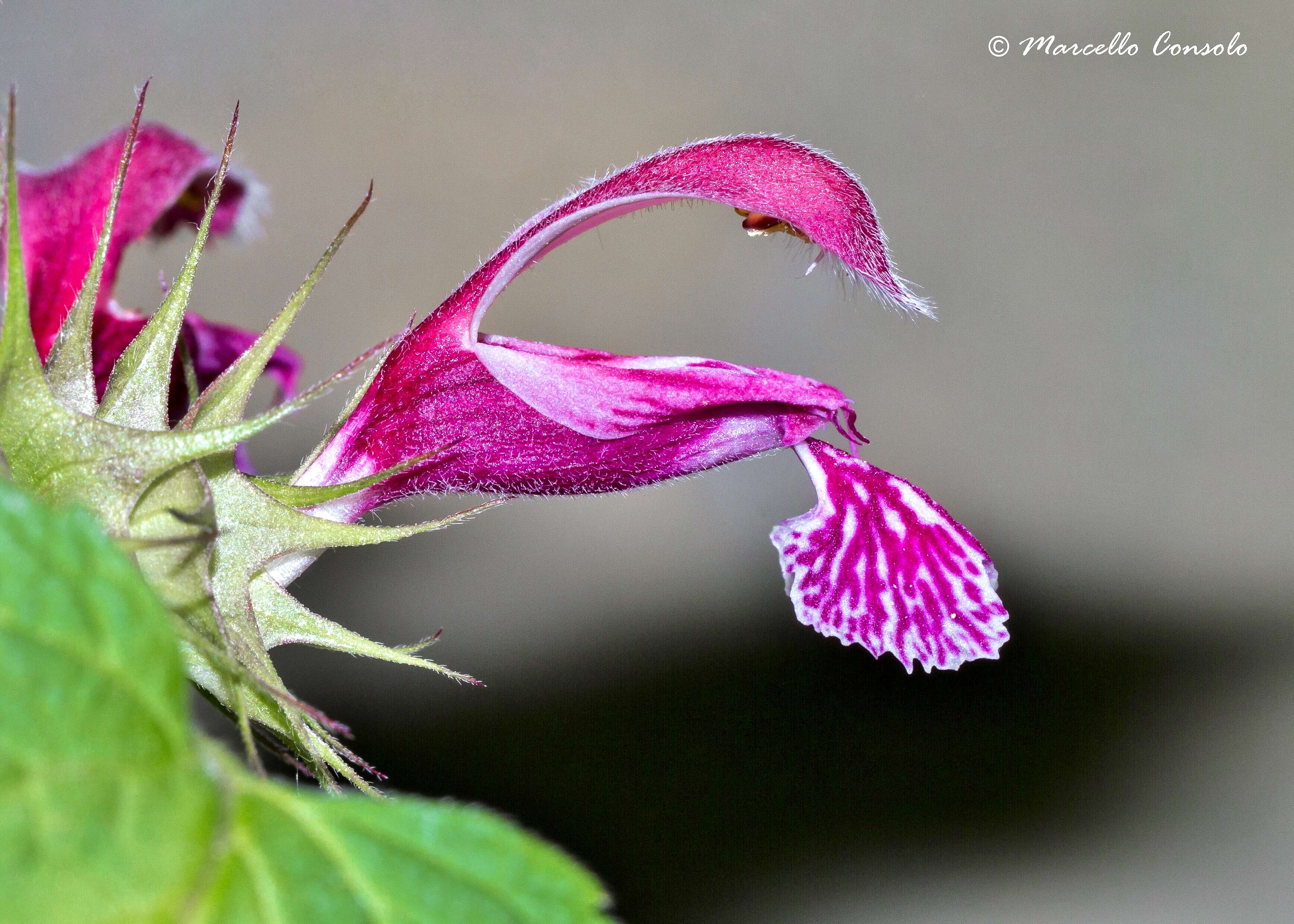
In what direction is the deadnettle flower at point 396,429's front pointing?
to the viewer's right
